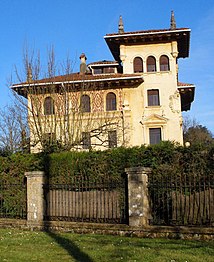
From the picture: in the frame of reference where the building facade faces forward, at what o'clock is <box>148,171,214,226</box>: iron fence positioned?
The iron fence is roughly at 12 o'clock from the building facade.

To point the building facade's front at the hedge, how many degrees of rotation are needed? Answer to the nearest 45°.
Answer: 0° — it already faces it

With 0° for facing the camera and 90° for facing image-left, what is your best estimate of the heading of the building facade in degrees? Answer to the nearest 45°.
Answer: approximately 0°

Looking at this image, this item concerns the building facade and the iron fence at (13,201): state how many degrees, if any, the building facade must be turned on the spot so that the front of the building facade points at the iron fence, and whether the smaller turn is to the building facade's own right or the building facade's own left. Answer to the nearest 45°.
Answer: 0° — it already faces it

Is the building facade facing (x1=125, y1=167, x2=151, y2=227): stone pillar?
yes

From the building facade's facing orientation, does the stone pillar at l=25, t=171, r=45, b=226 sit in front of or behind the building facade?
in front

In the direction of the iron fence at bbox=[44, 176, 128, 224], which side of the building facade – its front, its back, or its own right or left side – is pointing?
front

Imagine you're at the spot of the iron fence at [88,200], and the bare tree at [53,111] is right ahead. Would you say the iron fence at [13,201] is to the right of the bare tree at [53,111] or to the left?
left

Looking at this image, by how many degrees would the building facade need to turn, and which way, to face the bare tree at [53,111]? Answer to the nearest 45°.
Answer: approximately 45° to its right
